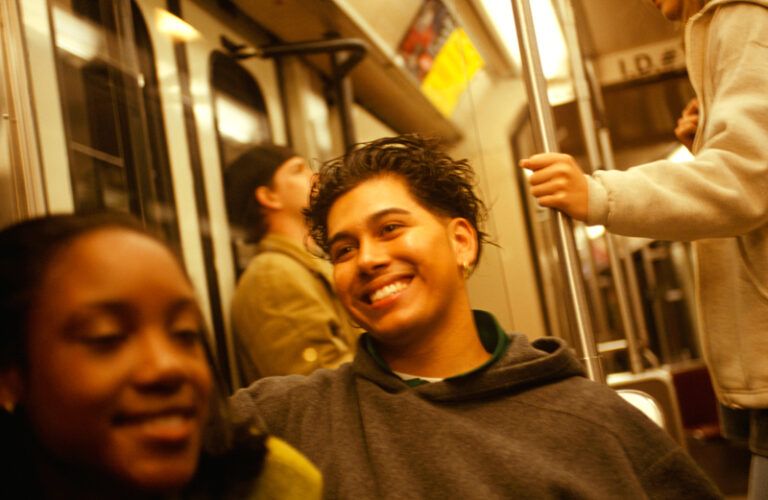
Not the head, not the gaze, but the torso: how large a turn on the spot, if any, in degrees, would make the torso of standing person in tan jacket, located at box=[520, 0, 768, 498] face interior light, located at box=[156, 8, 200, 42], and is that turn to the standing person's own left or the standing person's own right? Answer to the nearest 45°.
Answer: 0° — they already face it

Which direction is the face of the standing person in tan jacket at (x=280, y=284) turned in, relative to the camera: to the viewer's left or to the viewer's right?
to the viewer's right

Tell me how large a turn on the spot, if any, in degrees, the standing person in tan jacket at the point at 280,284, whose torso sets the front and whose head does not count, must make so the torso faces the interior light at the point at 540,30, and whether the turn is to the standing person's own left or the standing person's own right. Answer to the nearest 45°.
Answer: approximately 45° to the standing person's own right

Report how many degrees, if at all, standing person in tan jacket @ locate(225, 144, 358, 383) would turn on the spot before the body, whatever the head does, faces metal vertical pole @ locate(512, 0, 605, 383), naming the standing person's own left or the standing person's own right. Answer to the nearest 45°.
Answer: approximately 45° to the standing person's own right

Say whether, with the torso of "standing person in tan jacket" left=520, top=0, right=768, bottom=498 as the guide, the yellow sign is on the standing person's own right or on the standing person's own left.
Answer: on the standing person's own right

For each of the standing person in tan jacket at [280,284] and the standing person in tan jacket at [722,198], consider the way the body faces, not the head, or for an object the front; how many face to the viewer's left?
1

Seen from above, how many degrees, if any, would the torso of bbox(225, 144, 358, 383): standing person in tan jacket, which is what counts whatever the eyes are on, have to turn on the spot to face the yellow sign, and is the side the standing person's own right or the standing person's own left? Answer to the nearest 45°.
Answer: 0° — they already face it

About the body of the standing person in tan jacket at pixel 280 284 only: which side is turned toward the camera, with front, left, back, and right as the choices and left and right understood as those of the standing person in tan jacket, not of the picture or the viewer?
right

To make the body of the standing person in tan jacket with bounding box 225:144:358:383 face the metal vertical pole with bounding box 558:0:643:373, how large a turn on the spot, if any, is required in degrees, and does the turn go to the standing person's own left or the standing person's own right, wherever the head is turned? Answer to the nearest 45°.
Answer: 0° — they already face it

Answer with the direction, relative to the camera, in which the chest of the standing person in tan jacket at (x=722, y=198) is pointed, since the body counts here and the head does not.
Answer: to the viewer's left

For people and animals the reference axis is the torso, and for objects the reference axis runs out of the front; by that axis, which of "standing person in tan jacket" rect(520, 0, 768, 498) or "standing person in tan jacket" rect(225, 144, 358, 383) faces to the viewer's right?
"standing person in tan jacket" rect(225, 144, 358, 383)
